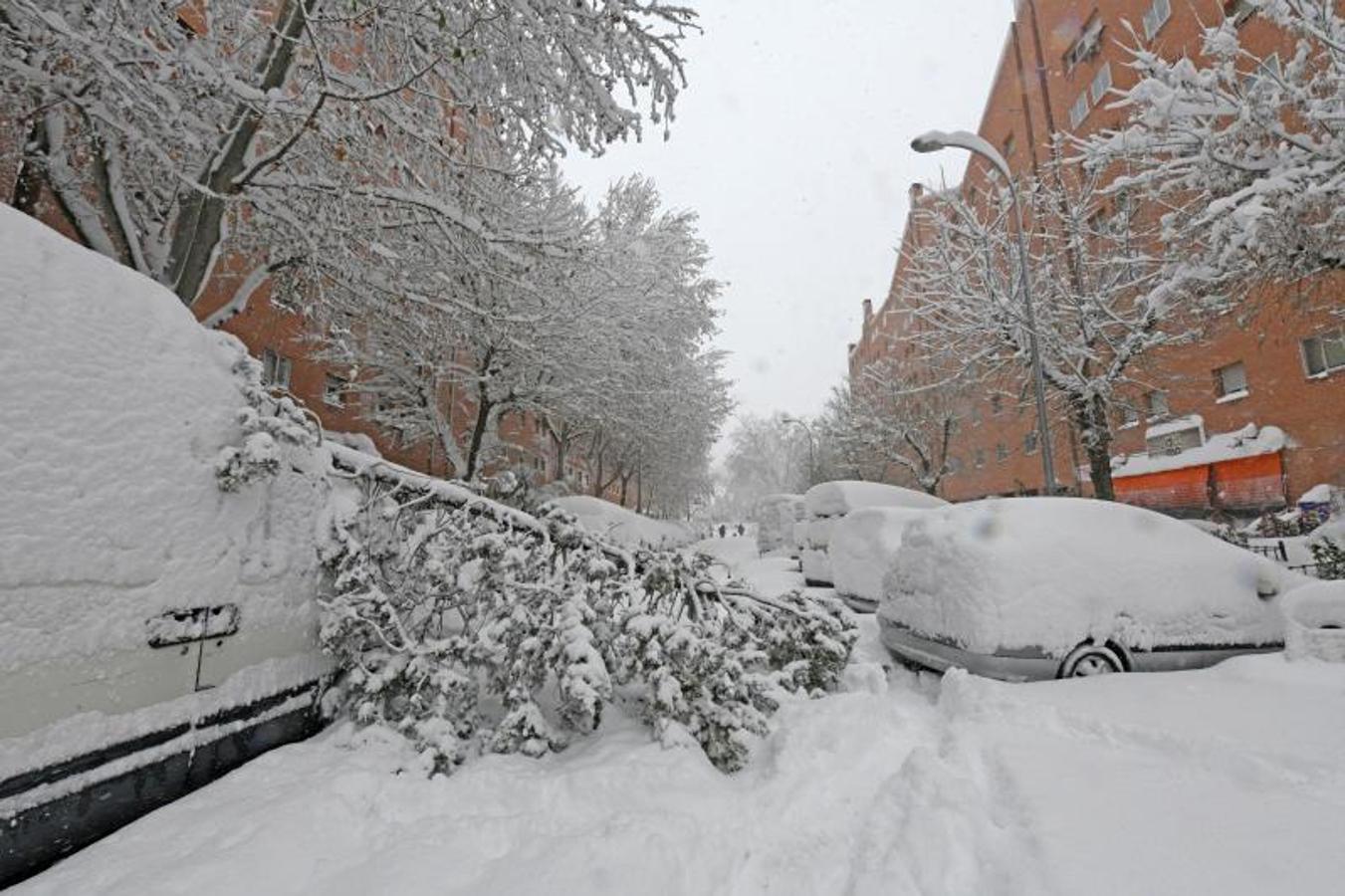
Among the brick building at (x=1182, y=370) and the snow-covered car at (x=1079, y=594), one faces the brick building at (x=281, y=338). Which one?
the brick building at (x=1182, y=370)

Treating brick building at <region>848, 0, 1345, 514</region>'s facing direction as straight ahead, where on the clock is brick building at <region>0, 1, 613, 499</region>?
brick building at <region>0, 1, 613, 499</region> is roughly at 12 o'clock from brick building at <region>848, 0, 1345, 514</region>.

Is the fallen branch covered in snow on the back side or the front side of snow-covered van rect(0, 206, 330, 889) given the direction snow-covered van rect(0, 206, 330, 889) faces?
on the front side

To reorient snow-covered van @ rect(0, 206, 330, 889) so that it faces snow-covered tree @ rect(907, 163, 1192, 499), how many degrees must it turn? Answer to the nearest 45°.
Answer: approximately 45° to its right

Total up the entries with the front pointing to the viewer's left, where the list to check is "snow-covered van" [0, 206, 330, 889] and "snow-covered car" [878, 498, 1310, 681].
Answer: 0

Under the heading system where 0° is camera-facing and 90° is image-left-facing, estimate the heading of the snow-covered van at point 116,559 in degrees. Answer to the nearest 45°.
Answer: approximately 225°

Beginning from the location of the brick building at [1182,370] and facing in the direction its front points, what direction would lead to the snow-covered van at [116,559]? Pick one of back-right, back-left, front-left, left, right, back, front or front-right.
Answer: front-left
